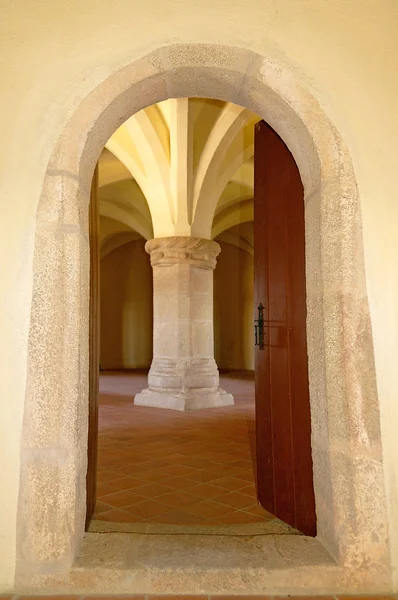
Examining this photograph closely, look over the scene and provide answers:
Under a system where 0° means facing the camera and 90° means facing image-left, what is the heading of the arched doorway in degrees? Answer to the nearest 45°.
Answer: approximately 0°
